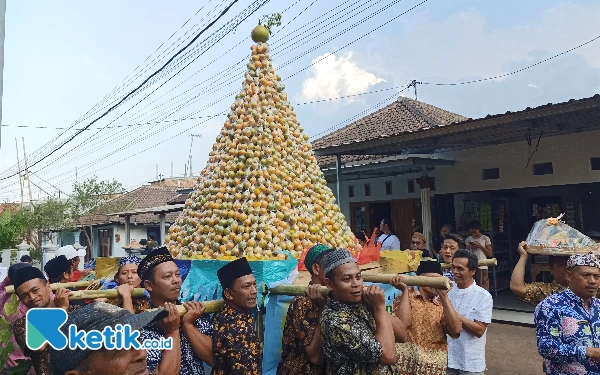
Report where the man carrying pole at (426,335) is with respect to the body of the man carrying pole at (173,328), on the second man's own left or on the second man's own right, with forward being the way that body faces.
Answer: on the second man's own left

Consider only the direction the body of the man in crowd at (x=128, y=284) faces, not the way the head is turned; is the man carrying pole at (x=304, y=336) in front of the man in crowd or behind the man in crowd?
in front

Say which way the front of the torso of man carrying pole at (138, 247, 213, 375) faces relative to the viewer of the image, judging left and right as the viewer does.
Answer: facing the viewer and to the right of the viewer

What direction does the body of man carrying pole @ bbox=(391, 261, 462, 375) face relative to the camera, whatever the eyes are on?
toward the camera

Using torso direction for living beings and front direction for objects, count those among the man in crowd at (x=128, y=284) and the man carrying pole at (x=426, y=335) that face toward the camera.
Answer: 2

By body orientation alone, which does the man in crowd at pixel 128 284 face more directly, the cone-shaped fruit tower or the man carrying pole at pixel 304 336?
the man carrying pole

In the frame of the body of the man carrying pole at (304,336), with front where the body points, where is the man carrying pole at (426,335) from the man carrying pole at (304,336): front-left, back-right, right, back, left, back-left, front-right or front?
front-left

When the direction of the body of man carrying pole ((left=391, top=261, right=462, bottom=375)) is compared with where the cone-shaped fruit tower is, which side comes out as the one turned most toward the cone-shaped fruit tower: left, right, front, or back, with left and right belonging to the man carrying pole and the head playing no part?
right

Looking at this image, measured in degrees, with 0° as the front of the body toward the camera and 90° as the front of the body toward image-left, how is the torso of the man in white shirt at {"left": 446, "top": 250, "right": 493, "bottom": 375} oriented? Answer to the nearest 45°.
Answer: approximately 45°
